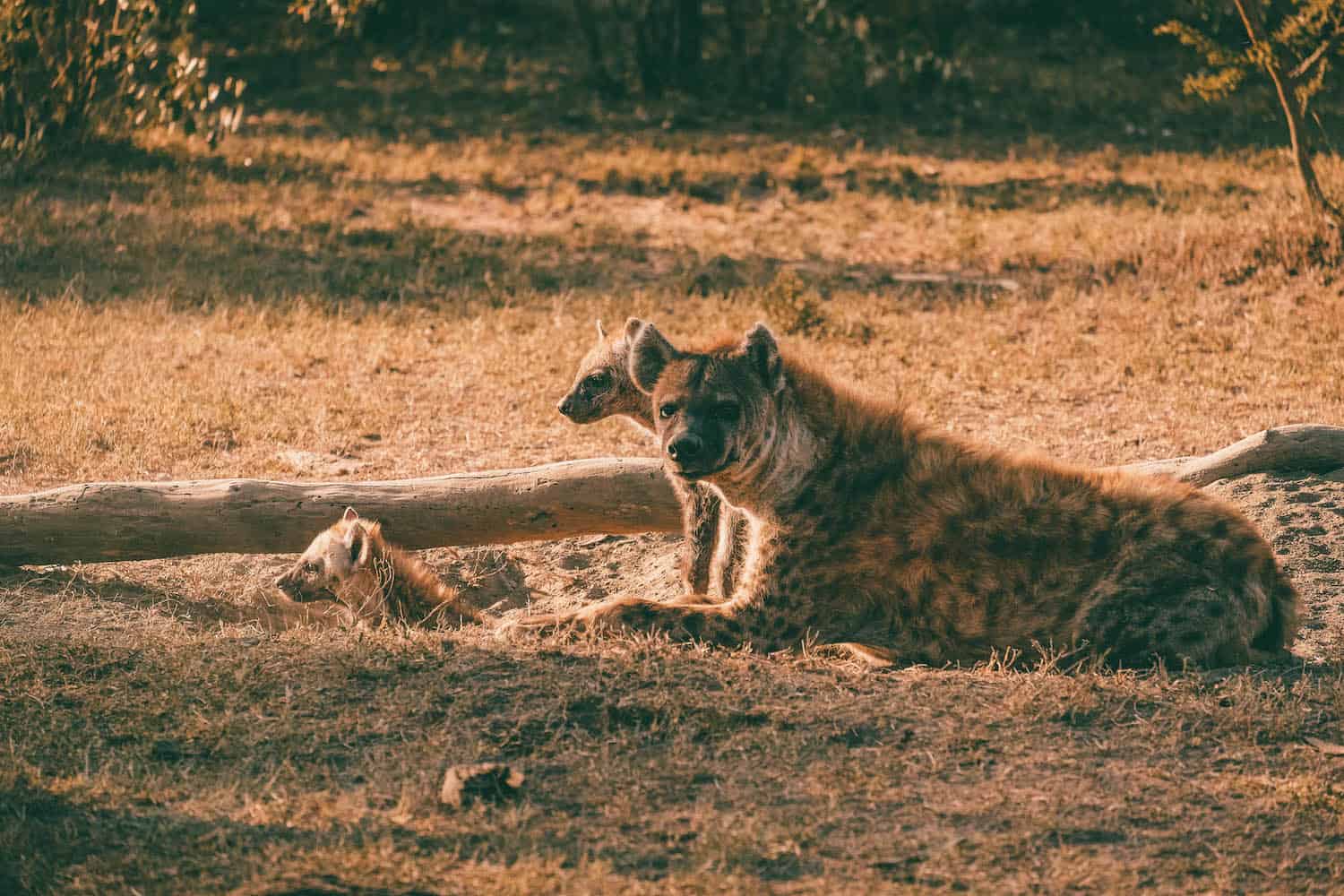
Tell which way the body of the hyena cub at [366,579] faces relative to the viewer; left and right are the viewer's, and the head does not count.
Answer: facing to the left of the viewer

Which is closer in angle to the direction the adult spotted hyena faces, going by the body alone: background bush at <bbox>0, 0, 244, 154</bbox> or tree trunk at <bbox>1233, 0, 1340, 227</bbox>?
the background bush

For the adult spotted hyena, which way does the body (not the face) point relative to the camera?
to the viewer's left

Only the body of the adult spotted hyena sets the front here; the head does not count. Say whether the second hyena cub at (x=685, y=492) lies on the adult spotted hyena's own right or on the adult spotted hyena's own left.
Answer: on the adult spotted hyena's own right

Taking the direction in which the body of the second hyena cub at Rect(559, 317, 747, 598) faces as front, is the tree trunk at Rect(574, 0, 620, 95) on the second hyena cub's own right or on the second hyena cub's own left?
on the second hyena cub's own right

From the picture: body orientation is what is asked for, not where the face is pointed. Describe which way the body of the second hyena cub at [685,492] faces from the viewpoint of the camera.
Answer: to the viewer's left

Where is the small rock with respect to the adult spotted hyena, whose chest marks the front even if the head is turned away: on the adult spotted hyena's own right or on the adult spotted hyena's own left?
on the adult spotted hyena's own left

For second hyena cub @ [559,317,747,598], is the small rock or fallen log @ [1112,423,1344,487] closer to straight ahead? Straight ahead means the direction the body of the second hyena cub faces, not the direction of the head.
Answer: the small rock

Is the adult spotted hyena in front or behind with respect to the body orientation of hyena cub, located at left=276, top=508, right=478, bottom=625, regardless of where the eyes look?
behind

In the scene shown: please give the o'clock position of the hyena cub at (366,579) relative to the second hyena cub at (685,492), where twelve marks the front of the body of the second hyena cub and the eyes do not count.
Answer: The hyena cub is roughly at 12 o'clock from the second hyena cub.
